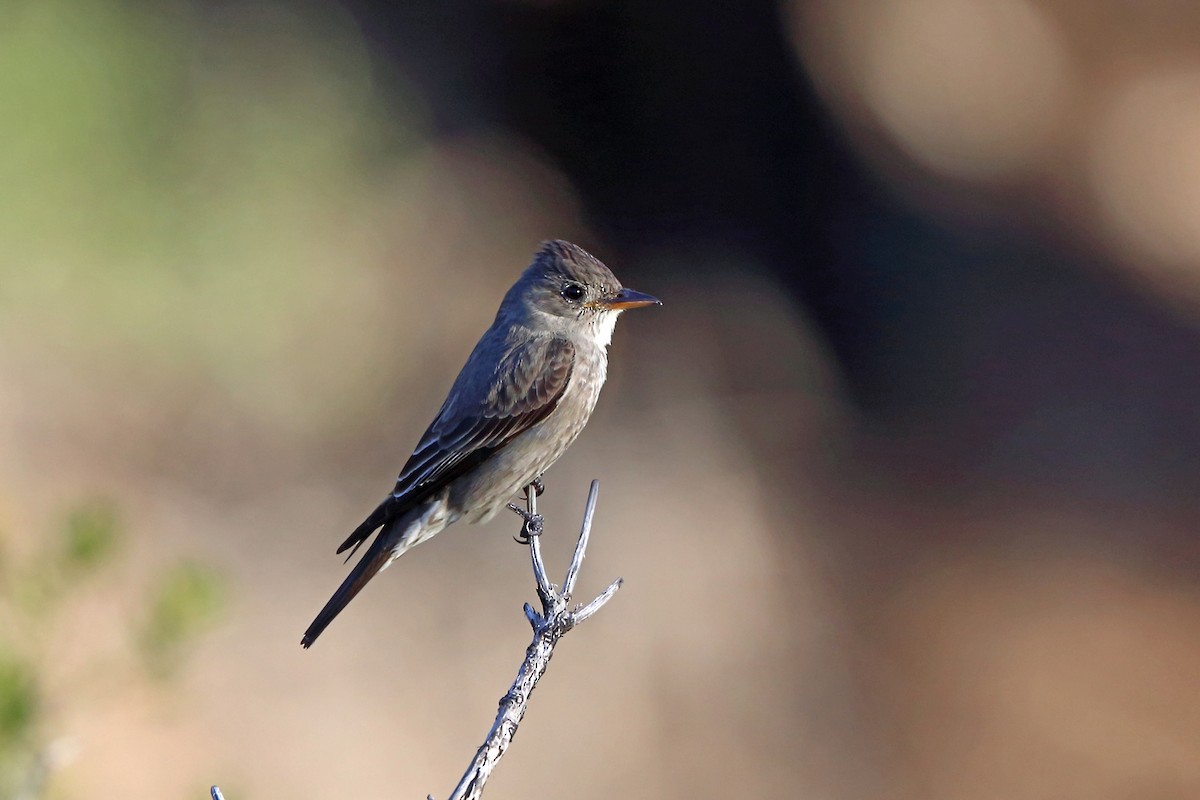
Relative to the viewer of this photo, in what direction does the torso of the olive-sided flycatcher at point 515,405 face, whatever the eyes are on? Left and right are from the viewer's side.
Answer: facing to the right of the viewer
